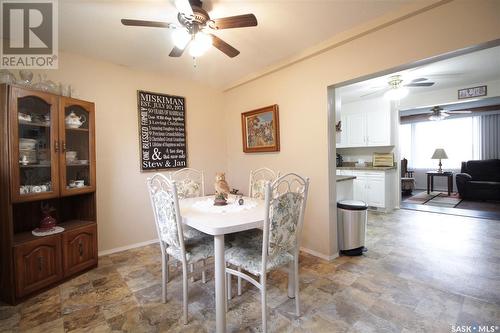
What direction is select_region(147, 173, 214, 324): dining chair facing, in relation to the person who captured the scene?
facing away from the viewer and to the right of the viewer

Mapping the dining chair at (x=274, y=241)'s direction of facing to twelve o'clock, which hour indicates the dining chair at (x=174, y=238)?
the dining chair at (x=174, y=238) is roughly at 11 o'clock from the dining chair at (x=274, y=241).

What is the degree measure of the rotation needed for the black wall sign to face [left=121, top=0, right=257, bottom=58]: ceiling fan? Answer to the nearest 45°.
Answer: approximately 45° to its right

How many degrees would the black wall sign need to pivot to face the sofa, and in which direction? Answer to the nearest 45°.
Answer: approximately 45° to its left

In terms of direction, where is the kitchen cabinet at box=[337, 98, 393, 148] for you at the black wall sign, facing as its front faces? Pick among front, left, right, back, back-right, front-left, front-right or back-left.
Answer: front-left

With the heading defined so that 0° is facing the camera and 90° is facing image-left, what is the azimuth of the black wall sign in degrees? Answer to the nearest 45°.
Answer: approximately 315°

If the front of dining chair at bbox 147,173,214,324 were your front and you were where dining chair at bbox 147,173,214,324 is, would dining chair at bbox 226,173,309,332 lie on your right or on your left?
on your right

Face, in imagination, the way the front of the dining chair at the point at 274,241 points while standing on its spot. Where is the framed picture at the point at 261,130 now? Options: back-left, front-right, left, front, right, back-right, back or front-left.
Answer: front-right

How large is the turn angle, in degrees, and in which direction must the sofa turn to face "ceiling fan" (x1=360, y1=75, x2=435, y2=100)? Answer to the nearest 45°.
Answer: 0° — it already faces it

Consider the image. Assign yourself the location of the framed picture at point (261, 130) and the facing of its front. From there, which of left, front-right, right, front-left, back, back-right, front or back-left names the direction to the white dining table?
front-left
